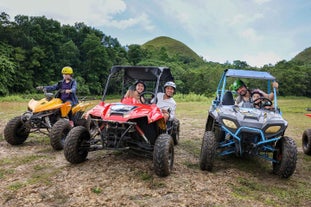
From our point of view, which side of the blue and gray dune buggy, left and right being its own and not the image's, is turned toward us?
front

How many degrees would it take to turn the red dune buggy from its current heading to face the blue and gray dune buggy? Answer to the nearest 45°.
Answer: approximately 135° to its left

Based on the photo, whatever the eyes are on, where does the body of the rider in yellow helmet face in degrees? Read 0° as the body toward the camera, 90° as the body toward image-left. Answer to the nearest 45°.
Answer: approximately 45°

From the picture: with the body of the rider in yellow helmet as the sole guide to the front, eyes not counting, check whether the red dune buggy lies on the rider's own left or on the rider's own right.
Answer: on the rider's own left

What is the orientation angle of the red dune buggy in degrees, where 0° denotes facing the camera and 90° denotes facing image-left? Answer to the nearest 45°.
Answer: approximately 45°

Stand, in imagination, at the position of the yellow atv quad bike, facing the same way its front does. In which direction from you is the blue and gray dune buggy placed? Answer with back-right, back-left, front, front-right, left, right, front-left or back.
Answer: left

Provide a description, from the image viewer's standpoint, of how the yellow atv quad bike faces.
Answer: facing the viewer and to the left of the viewer

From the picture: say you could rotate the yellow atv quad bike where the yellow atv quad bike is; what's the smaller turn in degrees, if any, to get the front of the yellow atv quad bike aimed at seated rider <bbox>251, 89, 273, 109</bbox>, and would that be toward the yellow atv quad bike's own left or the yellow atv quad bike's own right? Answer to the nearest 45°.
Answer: approximately 90° to the yellow atv quad bike's own left

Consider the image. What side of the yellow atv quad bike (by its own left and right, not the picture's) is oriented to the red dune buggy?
left
